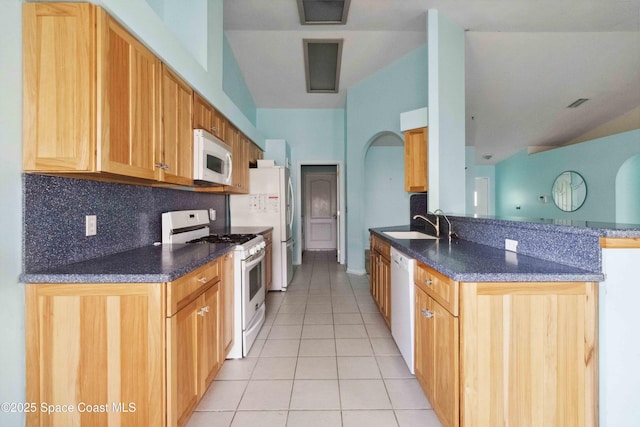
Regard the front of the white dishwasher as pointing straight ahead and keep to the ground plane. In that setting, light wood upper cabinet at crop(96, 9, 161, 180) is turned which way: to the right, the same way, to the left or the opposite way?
the opposite way

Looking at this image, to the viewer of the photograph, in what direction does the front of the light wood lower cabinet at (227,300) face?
facing to the right of the viewer

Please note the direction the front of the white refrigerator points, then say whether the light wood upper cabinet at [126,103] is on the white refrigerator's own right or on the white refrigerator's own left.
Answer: on the white refrigerator's own right

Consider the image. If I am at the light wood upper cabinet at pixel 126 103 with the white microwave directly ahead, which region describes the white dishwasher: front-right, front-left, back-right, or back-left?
front-right

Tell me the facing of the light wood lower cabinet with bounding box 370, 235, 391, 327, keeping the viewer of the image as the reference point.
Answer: facing to the left of the viewer

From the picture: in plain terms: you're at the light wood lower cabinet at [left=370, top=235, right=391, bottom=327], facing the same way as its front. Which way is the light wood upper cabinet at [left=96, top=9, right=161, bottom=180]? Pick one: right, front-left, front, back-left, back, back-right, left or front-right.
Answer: front-left

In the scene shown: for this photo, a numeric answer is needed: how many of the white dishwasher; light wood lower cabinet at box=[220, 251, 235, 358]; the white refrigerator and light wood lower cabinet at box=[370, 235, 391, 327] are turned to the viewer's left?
2

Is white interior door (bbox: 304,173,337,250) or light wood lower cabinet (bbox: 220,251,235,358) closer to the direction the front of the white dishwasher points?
the light wood lower cabinet

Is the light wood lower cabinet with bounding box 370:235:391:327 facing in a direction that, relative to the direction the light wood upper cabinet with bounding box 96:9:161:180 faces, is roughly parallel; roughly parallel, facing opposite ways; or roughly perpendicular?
roughly parallel, facing opposite ways

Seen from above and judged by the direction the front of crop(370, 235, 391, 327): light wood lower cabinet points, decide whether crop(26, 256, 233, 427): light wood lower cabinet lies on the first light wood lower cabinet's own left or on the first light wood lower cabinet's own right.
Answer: on the first light wood lower cabinet's own left

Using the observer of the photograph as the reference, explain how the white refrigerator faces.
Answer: facing to the right of the viewer

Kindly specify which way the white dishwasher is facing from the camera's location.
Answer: facing to the left of the viewer
